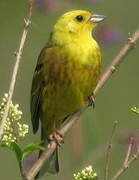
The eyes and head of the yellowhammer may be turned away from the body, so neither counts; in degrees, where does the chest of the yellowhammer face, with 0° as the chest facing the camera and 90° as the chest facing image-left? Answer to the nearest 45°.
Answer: approximately 315°

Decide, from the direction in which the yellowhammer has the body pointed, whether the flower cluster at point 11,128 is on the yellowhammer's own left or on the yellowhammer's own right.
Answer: on the yellowhammer's own right
